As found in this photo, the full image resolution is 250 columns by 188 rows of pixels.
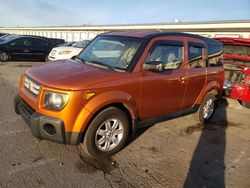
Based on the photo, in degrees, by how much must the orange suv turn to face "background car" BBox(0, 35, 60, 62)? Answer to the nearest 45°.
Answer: approximately 90° to its right

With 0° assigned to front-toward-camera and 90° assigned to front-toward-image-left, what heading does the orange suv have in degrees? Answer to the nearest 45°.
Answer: approximately 45°

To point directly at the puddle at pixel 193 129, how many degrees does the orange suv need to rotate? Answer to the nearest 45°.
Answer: approximately 180°

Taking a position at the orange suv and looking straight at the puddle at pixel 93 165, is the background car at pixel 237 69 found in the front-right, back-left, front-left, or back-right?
back-left

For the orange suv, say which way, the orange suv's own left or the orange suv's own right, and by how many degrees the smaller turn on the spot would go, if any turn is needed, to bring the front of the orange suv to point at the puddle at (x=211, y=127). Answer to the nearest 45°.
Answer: approximately 180°

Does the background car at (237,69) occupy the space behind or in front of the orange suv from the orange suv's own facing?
behind
